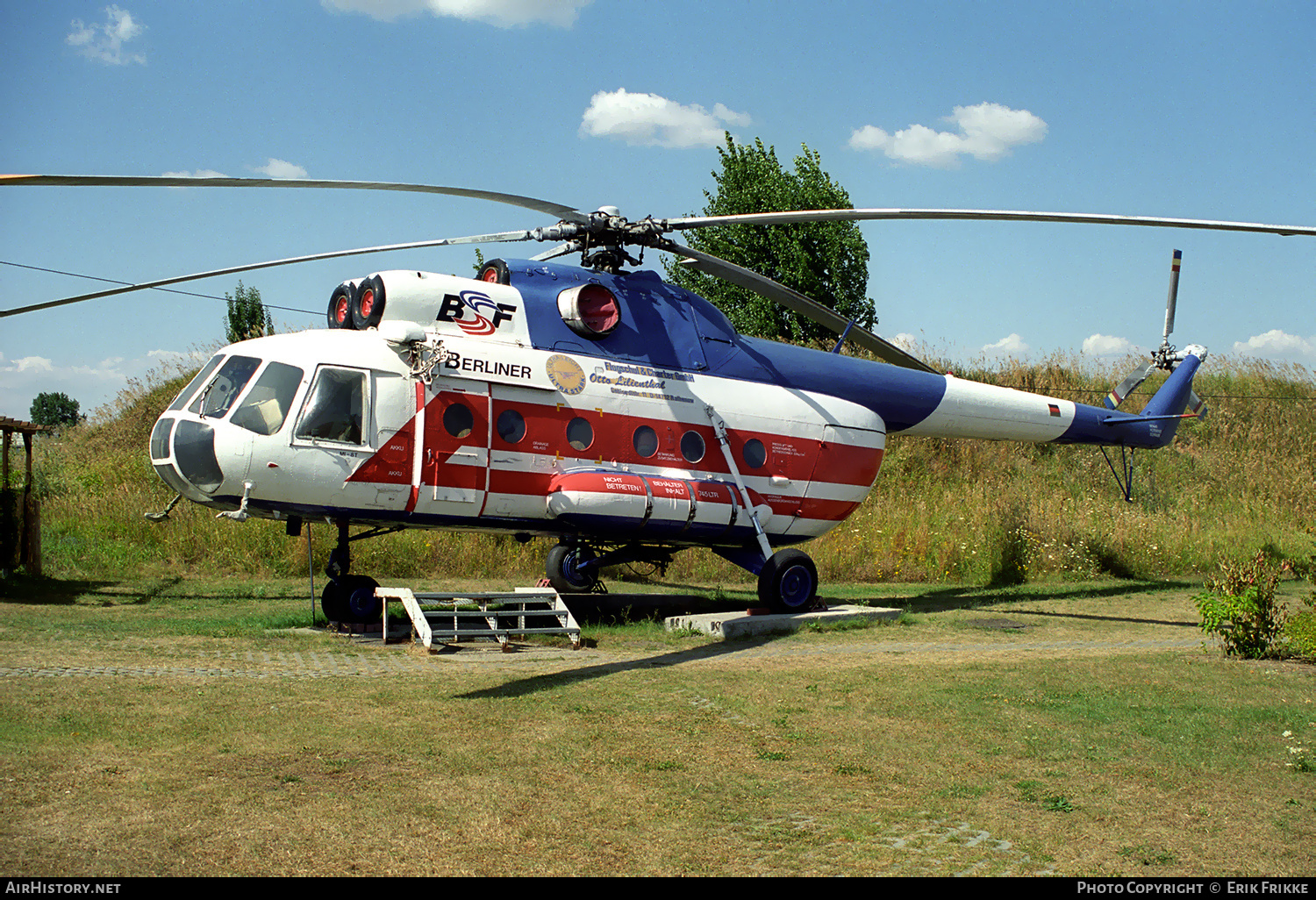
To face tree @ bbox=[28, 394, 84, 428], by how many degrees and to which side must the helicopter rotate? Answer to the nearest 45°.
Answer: approximately 90° to its right

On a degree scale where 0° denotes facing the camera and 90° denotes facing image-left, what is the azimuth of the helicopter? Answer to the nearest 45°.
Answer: approximately 45°

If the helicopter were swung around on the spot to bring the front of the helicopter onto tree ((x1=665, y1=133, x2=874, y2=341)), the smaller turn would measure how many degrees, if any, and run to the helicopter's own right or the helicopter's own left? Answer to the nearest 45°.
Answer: approximately 135° to the helicopter's own right

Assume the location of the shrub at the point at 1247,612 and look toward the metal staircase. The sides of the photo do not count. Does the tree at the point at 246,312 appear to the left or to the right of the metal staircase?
right
